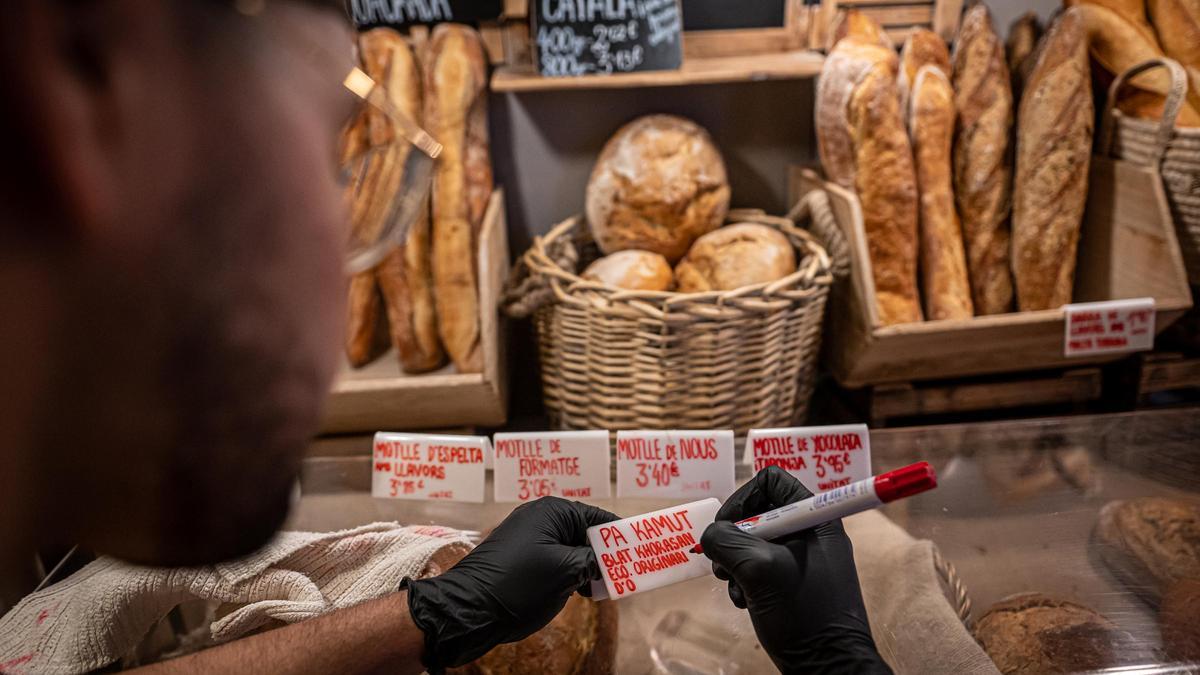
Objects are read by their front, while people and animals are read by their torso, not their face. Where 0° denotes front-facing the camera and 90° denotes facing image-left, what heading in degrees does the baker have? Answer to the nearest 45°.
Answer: approximately 225°

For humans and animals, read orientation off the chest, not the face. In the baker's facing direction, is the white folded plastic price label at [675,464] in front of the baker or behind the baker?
in front

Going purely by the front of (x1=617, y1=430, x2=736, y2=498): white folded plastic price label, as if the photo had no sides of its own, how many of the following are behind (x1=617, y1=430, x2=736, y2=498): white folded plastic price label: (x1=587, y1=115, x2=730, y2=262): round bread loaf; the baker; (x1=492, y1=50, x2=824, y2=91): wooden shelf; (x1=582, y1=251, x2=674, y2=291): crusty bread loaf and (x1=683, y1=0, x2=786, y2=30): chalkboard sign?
4

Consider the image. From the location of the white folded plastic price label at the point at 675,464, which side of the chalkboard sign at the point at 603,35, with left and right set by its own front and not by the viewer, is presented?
front

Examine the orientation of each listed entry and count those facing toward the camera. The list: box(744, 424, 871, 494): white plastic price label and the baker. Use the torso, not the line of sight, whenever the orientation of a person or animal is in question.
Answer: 1

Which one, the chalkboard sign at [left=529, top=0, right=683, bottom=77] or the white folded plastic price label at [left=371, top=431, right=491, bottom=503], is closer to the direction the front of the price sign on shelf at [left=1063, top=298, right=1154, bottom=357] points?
the white folded plastic price label

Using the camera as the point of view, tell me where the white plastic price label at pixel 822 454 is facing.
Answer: facing the viewer

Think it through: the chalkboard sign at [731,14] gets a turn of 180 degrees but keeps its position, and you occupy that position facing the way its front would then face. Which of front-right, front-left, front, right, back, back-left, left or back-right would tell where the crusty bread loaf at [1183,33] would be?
right
